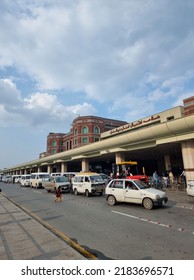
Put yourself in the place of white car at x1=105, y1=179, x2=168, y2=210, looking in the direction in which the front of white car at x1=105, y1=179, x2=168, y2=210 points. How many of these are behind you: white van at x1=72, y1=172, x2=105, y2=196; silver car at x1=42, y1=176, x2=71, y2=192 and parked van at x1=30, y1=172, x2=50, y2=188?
3

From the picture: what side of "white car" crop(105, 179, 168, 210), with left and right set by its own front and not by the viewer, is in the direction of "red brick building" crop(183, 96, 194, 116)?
left

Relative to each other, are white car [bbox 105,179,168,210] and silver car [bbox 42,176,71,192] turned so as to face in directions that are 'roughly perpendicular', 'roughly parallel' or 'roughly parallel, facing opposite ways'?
roughly parallel

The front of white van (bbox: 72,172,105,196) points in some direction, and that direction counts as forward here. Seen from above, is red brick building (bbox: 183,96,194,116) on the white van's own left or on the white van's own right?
on the white van's own left

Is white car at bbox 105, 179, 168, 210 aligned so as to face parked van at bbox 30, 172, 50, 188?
no

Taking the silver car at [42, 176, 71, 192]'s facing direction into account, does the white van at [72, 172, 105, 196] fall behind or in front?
in front

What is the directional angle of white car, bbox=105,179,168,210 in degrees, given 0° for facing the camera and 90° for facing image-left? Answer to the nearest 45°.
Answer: approximately 315°

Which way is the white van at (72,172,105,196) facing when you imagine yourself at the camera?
facing the viewer and to the right of the viewer

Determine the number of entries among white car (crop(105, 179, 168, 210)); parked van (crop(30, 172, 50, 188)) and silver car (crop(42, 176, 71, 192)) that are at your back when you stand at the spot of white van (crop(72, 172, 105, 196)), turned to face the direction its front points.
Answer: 2

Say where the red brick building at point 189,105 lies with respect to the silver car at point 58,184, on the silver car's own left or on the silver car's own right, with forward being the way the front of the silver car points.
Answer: on the silver car's own left

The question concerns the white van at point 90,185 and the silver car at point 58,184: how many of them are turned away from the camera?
0

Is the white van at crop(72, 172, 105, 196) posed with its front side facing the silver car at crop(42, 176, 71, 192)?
no

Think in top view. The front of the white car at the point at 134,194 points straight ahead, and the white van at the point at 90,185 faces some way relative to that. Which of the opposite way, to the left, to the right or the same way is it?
the same way

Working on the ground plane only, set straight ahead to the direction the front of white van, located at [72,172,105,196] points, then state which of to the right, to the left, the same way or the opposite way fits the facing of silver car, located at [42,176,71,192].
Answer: the same way

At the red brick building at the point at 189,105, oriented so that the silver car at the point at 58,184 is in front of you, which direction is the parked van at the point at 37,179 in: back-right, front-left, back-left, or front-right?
front-right
